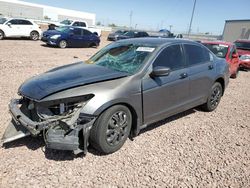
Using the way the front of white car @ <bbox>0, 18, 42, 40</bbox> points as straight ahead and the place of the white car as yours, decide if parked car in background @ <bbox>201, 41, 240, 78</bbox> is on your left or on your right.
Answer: on your left

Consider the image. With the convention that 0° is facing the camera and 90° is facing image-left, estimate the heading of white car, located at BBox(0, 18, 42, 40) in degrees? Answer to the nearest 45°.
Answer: approximately 90°

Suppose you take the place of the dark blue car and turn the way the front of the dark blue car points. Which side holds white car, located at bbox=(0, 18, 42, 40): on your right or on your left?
on your right

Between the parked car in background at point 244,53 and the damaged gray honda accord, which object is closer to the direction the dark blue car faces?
the damaged gray honda accord

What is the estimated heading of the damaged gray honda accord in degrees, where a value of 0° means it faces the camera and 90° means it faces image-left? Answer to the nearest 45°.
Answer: approximately 45°

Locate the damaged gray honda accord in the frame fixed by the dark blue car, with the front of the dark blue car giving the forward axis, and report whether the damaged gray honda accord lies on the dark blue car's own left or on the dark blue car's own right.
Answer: on the dark blue car's own left

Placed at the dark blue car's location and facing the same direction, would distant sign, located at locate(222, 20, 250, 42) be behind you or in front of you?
behind

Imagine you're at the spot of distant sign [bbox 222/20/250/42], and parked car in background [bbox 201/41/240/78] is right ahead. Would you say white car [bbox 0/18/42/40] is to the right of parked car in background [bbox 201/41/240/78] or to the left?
right
